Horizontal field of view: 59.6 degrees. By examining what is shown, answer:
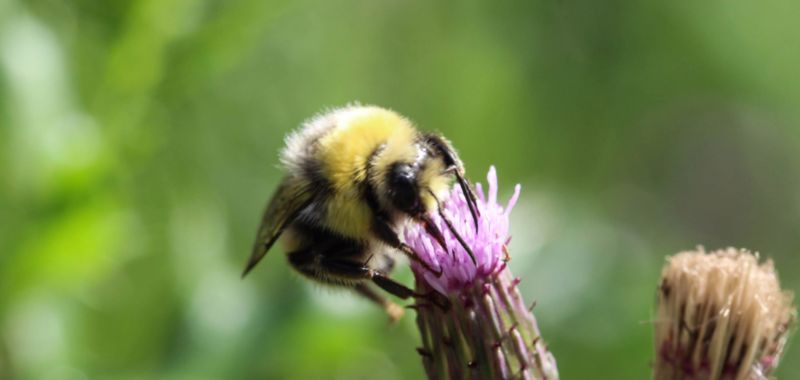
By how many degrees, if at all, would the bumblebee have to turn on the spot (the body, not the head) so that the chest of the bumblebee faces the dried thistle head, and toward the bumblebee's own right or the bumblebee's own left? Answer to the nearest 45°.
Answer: approximately 45° to the bumblebee's own left

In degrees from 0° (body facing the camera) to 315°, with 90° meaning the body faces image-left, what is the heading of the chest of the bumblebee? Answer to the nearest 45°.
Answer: approximately 315°
